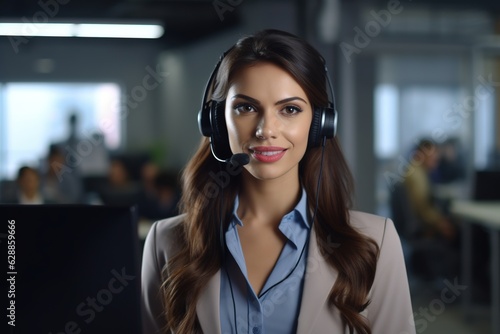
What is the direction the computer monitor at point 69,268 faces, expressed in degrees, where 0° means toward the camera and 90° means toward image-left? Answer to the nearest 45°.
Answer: approximately 180°

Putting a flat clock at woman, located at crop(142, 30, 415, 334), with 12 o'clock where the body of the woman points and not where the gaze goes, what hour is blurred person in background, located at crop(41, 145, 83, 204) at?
The blurred person in background is roughly at 5 o'clock from the woman.

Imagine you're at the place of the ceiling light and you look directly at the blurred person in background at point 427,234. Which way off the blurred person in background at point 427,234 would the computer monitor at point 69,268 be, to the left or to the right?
right

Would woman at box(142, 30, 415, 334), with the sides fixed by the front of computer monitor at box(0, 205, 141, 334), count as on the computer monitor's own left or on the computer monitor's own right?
on the computer monitor's own right

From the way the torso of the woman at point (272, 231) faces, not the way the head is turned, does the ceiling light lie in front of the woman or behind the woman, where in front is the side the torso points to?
behind

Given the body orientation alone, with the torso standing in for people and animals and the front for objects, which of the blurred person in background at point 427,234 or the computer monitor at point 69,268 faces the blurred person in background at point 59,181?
the computer monitor

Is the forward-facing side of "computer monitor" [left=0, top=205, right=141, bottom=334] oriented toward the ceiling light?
yes

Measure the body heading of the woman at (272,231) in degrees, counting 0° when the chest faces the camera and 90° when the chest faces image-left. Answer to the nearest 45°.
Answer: approximately 0°

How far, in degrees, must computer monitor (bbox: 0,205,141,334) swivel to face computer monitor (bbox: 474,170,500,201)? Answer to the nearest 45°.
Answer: approximately 45° to its right
